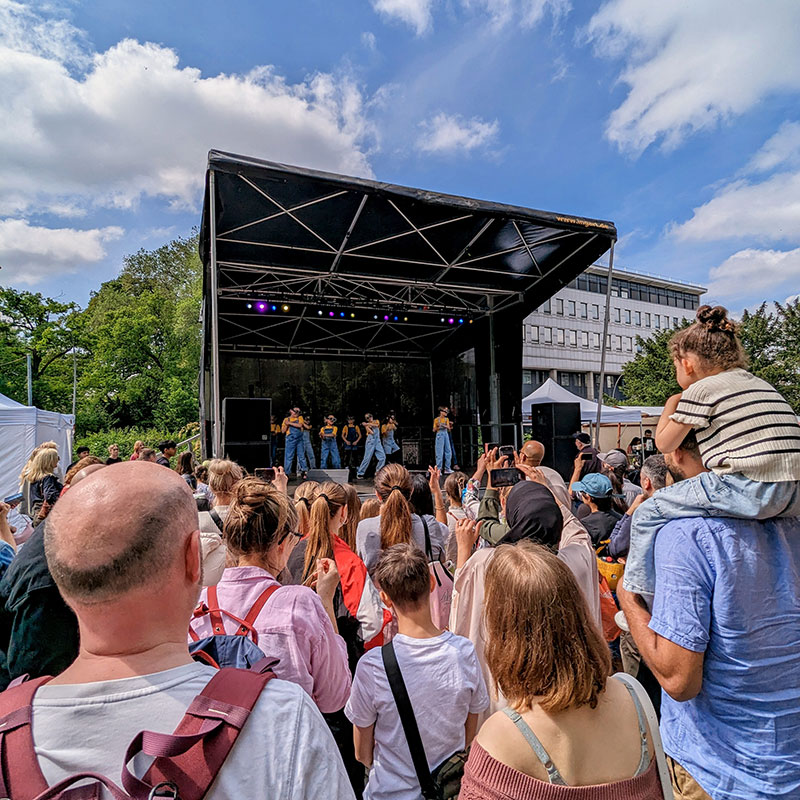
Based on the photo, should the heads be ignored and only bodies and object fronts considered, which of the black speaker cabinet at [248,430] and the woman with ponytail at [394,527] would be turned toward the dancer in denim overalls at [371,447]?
the woman with ponytail

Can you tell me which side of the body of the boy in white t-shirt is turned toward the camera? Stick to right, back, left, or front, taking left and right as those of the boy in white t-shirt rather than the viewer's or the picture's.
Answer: back

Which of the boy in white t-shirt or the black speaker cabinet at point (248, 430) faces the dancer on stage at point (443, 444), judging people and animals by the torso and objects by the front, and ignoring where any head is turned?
the boy in white t-shirt

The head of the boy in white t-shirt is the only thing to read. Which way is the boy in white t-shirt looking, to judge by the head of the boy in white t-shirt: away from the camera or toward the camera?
away from the camera

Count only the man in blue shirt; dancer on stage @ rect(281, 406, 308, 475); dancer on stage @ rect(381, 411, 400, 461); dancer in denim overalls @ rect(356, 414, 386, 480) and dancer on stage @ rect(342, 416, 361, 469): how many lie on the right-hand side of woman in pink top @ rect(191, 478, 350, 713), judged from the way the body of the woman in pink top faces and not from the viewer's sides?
1

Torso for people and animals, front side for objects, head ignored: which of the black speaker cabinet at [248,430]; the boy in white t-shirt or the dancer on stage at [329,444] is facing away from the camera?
the boy in white t-shirt

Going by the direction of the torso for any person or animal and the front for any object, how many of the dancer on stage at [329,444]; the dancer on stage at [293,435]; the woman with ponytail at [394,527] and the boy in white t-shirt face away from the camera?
2

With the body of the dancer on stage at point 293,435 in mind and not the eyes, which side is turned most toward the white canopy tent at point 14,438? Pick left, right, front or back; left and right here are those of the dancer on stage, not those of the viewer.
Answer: right

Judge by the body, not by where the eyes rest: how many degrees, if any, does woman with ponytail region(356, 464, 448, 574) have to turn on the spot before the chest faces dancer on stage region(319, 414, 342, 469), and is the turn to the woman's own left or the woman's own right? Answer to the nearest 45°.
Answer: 0° — they already face them

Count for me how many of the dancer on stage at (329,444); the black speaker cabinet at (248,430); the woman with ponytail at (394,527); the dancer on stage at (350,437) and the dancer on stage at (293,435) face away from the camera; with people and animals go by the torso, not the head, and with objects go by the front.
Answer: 1

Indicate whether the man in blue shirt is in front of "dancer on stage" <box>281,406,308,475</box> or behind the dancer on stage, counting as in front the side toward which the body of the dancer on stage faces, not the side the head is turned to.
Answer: in front

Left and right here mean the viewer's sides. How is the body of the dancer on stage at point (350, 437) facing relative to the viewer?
facing the viewer

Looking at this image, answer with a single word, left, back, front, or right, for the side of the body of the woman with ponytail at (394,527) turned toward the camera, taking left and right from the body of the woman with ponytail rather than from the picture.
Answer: back

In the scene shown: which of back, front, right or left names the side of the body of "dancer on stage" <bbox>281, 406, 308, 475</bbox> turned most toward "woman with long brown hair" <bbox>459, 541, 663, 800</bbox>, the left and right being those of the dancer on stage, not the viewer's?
front

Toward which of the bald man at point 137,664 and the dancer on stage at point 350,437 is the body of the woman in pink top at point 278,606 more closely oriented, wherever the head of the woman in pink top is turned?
the dancer on stage

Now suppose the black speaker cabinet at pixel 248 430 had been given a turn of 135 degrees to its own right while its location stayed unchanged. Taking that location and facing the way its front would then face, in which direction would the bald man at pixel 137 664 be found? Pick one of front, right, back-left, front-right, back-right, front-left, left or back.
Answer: back-left

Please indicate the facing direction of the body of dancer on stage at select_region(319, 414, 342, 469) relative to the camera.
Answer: toward the camera

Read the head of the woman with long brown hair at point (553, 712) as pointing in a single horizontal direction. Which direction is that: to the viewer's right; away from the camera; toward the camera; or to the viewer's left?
away from the camera

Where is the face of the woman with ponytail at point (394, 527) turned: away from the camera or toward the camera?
away from the camera
